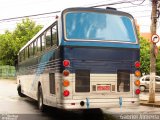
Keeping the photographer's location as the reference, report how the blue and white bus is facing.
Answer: facing away from the viewer and to the left of the viewer
